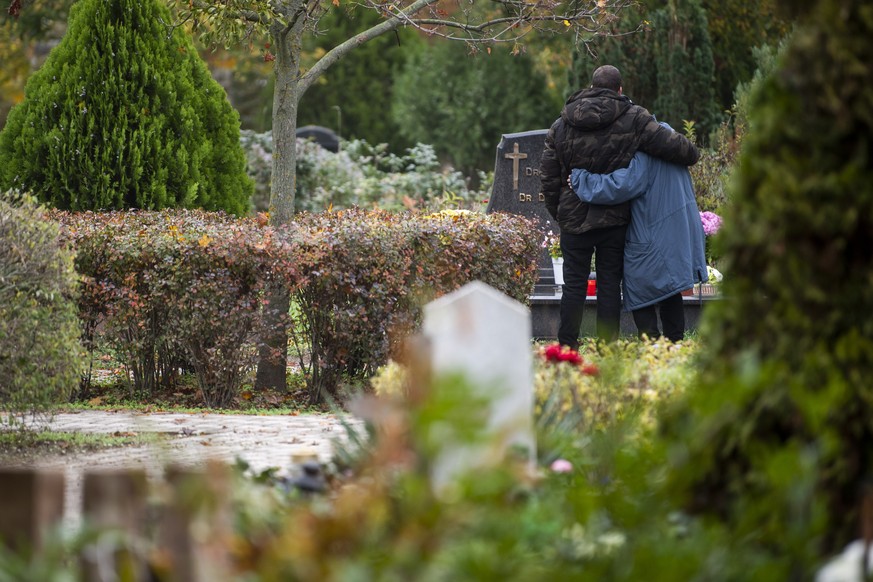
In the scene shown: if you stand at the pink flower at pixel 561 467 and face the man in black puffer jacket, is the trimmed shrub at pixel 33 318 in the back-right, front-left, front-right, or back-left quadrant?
front-left

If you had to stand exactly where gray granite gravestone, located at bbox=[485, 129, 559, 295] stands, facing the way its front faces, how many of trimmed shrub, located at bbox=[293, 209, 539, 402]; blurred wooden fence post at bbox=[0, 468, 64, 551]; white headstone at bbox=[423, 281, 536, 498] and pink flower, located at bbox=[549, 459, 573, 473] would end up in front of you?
4

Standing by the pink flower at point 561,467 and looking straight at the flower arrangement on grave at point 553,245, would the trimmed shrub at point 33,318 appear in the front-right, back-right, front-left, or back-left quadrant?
front-left

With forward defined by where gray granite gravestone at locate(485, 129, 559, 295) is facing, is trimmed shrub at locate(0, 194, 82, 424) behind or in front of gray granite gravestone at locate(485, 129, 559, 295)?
in front

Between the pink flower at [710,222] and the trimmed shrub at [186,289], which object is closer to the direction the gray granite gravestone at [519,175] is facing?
the trimmed shrub

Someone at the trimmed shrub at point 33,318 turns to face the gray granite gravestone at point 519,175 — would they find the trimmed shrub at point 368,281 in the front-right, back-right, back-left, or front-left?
front-right

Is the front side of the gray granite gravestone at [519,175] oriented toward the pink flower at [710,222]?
no

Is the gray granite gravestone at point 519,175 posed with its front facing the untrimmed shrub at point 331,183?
no

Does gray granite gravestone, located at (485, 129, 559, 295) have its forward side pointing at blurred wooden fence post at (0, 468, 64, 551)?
yes

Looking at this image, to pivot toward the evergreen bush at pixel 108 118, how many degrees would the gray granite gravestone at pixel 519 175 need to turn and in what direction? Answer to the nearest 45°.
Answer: approximately 45° to its right

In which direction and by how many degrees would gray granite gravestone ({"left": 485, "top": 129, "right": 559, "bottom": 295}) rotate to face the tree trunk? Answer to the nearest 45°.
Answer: approximately 45° to its right

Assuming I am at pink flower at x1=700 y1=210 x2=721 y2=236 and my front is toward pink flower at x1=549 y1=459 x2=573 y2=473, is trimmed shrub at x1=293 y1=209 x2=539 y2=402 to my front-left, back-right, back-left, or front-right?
front-right

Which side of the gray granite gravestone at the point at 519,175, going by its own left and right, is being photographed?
front

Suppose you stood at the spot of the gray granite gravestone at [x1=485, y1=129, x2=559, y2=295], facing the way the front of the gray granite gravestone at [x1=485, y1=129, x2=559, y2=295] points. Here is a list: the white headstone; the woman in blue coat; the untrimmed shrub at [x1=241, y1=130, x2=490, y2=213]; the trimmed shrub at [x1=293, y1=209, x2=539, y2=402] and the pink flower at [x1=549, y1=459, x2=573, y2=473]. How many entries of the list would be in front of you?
4

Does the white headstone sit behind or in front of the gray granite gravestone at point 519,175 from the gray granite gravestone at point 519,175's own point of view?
in front

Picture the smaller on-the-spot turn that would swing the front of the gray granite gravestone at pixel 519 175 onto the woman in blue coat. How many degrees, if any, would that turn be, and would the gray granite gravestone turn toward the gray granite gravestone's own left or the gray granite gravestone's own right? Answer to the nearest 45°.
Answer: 0° — it already faces them

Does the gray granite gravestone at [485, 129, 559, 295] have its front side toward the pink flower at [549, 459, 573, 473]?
yes
